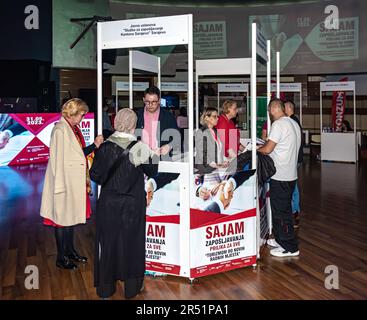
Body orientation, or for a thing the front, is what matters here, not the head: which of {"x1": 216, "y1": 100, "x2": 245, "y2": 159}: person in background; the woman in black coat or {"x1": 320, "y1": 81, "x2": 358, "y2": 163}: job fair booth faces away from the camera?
the woman in black coat

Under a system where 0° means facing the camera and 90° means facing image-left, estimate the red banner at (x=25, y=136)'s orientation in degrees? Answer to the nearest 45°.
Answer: approximately 0°

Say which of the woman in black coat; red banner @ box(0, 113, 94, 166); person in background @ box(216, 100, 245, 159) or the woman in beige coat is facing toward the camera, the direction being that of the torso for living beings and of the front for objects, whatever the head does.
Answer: the red banner

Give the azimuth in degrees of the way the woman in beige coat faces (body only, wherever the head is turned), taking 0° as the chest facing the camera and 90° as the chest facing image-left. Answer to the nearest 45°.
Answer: approximately 270°
